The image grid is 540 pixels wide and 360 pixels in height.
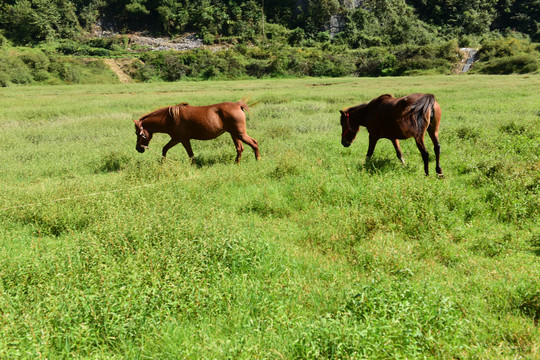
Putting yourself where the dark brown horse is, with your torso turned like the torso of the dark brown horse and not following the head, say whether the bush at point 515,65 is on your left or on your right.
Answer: on your right

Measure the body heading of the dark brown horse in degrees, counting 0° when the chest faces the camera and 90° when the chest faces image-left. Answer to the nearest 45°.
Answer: approximately 135°
